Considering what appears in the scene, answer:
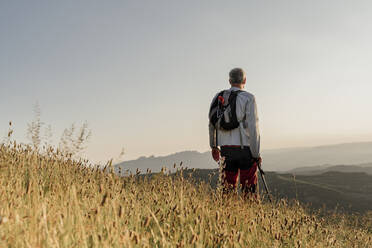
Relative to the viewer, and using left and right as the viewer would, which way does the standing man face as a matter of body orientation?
facing away from the viewer and to the right of the viewer
